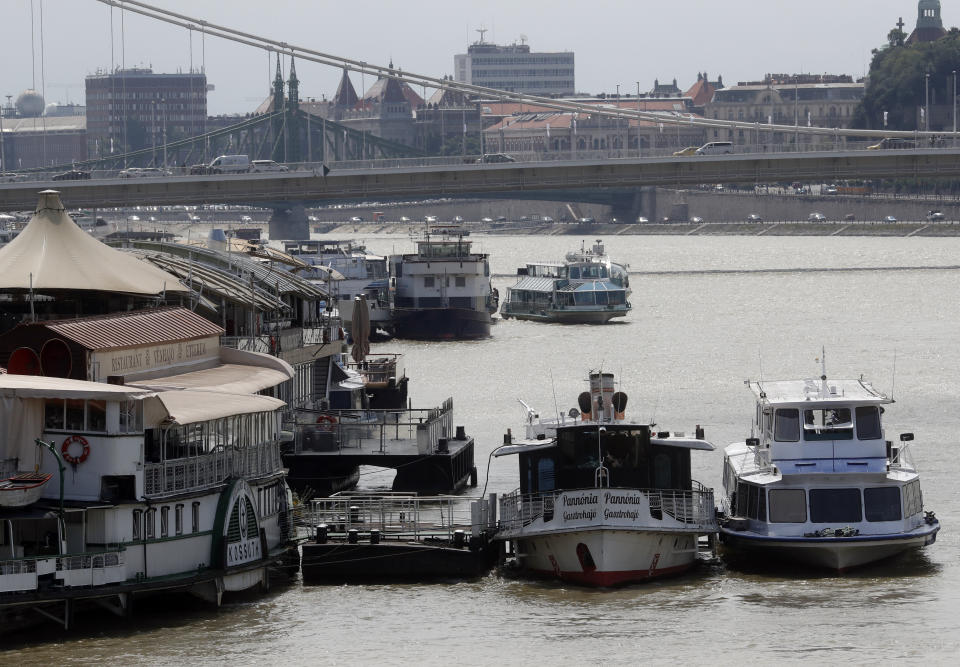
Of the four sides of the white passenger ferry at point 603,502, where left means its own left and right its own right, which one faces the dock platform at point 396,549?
right

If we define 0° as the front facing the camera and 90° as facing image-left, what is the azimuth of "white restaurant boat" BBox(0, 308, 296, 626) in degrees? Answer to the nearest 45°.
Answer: approximately 45°

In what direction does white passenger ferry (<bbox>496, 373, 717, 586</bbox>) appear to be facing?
toward the camera

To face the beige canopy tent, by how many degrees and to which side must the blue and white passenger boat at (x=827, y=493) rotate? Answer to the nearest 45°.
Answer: approximately 90° to its right

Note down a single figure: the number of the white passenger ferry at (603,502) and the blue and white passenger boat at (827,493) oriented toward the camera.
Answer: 2

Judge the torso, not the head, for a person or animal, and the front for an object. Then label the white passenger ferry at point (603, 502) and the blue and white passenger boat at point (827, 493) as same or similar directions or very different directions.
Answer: same or similar directions

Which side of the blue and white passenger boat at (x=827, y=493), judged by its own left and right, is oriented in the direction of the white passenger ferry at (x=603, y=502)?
right

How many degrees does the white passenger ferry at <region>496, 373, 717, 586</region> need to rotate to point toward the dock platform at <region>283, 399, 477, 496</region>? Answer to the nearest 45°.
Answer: approximately 135° to its right
